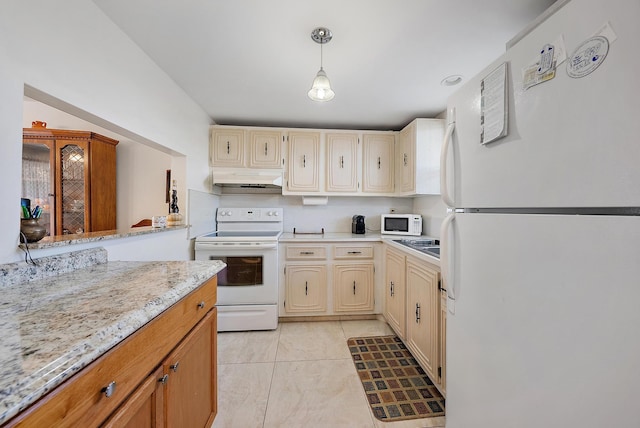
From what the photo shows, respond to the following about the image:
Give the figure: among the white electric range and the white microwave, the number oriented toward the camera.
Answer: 2

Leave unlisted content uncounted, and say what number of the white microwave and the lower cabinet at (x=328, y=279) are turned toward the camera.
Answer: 2

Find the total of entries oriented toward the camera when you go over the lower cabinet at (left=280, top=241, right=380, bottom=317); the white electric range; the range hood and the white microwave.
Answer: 4

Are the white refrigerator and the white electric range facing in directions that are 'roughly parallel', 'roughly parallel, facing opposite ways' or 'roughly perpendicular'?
roughly perpendicular

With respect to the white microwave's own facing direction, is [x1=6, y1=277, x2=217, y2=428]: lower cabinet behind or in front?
in front

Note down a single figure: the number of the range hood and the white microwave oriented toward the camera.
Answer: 2

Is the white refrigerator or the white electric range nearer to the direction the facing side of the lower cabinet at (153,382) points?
the white refrigerator

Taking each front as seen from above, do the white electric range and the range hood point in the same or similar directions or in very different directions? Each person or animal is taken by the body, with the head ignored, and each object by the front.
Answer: same or similar directions

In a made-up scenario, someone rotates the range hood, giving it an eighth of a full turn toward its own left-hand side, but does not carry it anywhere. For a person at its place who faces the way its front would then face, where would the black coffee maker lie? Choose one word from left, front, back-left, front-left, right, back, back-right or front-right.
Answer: front-left

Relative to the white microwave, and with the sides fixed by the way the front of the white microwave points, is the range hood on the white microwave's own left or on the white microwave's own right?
on the white microwave's own right

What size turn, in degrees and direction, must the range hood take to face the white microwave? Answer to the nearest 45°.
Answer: approximately 90° to its left

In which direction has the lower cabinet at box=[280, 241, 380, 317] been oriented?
toward the camera

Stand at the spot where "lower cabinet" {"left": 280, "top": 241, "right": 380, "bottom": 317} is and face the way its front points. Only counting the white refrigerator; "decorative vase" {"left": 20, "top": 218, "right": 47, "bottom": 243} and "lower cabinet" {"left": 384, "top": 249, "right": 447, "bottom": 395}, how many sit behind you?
0

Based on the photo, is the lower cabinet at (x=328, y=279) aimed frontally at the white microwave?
no

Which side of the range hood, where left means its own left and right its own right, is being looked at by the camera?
front

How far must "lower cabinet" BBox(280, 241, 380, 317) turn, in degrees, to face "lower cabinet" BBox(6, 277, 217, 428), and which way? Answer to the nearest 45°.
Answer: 0° — it already faces it

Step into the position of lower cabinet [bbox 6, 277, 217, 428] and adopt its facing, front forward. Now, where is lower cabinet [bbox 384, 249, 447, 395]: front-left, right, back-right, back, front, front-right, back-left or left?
front-left

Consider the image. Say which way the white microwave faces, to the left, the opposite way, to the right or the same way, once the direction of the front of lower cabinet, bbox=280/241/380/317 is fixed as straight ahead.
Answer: the same way
